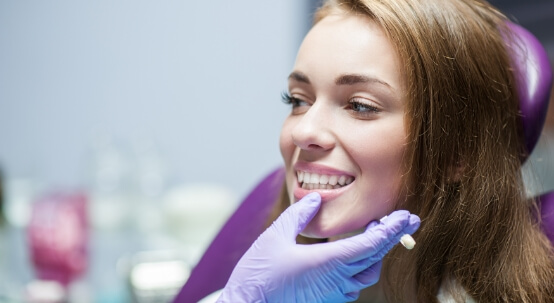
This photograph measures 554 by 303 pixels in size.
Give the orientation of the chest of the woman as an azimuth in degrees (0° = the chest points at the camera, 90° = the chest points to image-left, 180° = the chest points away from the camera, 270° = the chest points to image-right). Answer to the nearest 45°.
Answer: approximately 45°

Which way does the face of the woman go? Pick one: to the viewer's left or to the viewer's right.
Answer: to the viewer's left

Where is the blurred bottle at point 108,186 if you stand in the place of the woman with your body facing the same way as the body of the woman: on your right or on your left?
on your right

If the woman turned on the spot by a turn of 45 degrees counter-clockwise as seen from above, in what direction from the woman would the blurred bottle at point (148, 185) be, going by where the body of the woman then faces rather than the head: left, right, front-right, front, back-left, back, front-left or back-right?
back-right

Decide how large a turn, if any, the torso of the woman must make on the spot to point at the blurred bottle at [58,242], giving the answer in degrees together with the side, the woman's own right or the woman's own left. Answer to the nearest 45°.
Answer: approximately 90° to the woman's own right
